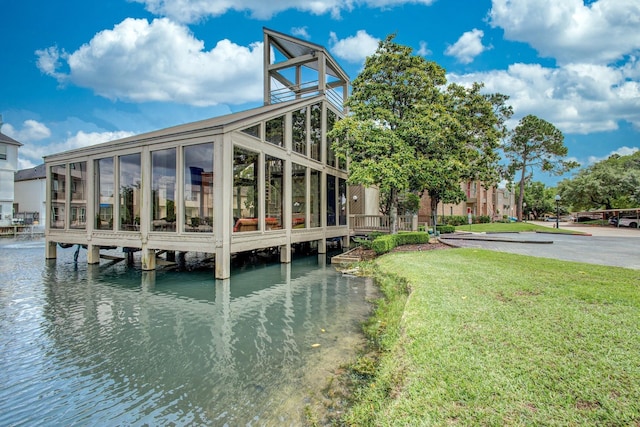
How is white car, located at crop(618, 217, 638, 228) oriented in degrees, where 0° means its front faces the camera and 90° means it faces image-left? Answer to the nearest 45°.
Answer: approximately 90°

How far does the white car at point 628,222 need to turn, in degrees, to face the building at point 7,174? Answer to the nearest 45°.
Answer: approximately 45° to its left

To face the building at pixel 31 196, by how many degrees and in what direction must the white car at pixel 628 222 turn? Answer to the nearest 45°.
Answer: approximately 45° to its left

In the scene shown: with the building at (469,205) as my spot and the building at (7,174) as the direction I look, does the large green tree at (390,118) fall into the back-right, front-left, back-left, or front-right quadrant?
front-left

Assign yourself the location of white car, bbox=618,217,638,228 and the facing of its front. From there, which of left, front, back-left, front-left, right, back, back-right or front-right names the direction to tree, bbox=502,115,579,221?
front
